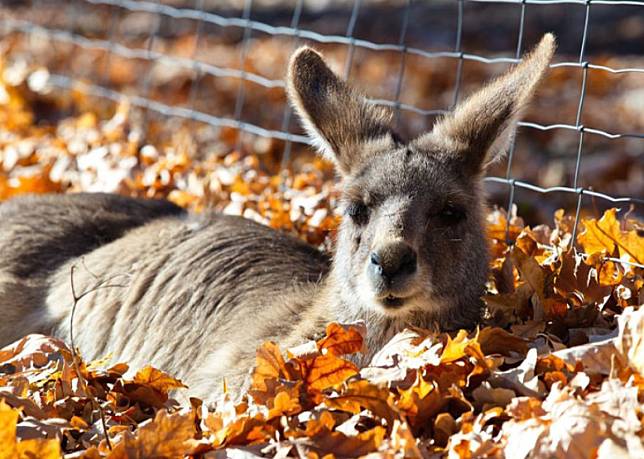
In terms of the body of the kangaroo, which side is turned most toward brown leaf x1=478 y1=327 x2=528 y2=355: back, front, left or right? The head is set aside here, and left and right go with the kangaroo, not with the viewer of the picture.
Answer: front

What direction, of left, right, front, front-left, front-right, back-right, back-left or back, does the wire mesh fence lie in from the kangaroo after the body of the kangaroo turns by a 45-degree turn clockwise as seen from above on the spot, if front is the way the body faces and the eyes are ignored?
back

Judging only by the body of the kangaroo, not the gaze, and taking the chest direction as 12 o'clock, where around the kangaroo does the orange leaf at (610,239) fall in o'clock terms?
The orange leaf is roughly at 11 o'clock from the kangaroo.

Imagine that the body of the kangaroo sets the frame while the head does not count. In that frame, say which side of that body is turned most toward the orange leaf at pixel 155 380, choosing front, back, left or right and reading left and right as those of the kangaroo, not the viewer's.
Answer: right

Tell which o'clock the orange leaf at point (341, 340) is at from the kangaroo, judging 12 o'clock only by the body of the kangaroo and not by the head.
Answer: The orange leaf is roughly at 1 o'clock from the kangaroo.

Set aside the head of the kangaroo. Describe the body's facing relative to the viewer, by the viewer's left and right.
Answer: facing the viewer and to the right of the viewer

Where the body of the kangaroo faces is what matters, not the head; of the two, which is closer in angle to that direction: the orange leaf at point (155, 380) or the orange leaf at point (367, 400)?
the orange leaf at point (367, 400)

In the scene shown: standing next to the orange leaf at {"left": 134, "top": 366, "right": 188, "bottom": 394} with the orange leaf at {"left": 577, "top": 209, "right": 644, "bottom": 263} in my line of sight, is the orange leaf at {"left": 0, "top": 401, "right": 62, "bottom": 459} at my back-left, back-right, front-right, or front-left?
back-right
